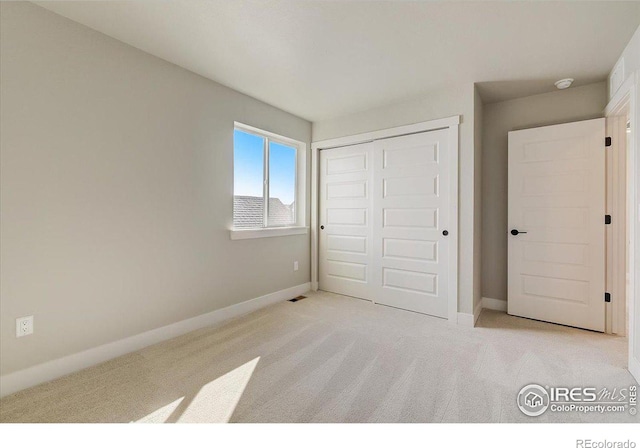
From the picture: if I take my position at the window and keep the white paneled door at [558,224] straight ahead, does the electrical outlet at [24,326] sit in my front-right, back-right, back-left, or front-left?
back-right

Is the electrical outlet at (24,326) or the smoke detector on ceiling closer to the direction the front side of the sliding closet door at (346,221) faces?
the electrical outlet

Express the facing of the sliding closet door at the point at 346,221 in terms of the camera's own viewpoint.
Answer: facing the viewer and to the left of the viewer

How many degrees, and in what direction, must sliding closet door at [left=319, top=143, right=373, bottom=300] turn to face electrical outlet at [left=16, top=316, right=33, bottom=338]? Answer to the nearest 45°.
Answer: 0° — it already faces it

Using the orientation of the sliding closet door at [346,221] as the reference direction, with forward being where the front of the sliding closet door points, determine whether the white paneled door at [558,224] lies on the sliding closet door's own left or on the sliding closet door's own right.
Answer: on the sliding closet door's own left

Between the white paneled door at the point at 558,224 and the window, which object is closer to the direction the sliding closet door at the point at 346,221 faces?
the window

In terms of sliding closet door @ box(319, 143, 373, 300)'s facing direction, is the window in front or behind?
in front

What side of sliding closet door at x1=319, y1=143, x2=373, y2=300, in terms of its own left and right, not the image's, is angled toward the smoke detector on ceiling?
left
